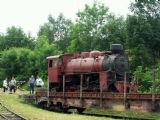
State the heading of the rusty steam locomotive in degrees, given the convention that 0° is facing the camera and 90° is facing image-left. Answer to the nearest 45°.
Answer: approximately 315°
